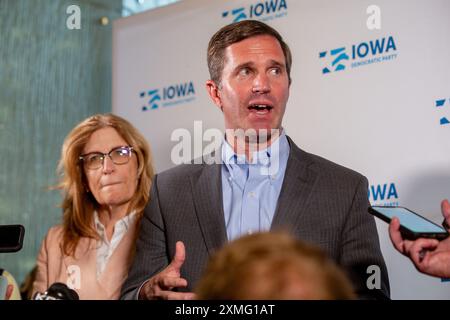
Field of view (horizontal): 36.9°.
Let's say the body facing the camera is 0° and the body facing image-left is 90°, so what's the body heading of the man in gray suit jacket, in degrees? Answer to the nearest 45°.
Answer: approximately 0°
